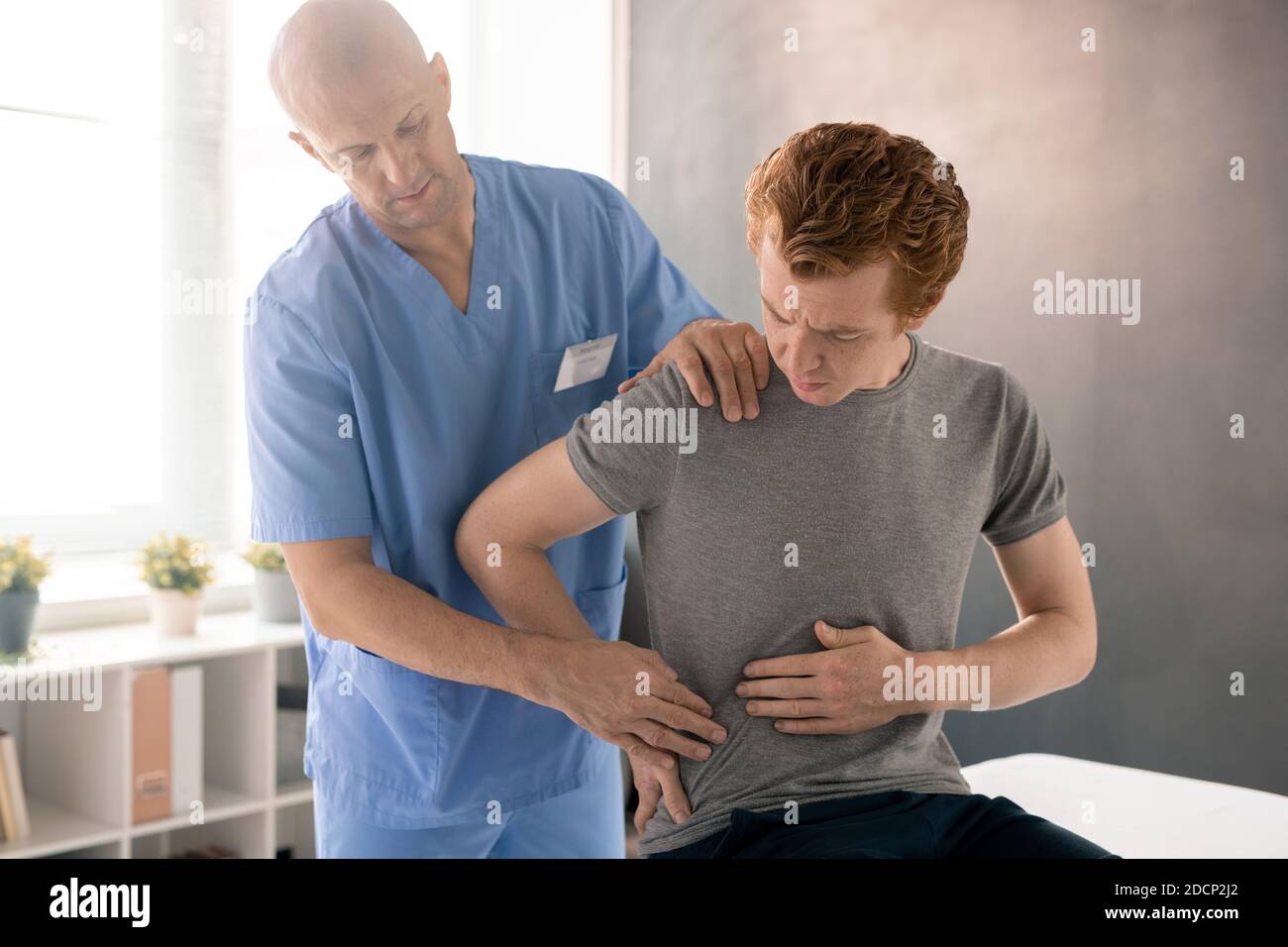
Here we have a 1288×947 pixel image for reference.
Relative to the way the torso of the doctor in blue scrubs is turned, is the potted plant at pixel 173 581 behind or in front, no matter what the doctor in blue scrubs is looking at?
behind

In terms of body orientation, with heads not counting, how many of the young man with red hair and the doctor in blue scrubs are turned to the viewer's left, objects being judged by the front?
0

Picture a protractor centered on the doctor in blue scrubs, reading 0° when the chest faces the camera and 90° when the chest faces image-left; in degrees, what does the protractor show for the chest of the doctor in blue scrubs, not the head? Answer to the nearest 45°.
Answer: approximately 315°

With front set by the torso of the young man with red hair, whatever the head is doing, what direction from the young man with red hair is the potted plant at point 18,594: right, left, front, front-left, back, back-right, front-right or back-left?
back-right

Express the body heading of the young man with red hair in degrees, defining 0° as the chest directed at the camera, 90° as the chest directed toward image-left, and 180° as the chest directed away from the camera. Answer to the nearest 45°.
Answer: approximately 0°
